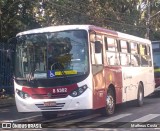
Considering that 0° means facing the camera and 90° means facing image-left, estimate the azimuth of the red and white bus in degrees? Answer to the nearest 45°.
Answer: approximately 45°

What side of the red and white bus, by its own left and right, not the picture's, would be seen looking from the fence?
right
